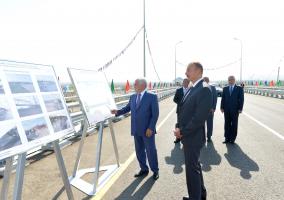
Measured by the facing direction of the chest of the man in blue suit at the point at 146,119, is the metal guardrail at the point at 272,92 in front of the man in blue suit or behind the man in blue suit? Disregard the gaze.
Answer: behind

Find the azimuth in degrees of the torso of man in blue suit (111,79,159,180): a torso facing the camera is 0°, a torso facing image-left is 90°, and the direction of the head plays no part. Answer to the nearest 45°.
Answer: approximately 45°

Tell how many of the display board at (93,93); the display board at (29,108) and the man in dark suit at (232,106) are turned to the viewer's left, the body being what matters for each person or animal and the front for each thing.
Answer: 0

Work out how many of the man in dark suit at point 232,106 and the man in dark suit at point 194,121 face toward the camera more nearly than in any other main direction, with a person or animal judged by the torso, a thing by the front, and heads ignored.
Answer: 1

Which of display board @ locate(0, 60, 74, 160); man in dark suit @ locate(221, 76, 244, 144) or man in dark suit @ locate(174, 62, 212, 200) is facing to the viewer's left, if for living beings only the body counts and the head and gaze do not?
man in dark suit @ locate(174, 62, 212, 200)

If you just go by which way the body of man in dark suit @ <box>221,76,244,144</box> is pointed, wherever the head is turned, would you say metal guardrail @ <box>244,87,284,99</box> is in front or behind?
behind

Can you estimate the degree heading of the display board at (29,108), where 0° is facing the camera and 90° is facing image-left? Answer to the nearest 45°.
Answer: approximately 315°

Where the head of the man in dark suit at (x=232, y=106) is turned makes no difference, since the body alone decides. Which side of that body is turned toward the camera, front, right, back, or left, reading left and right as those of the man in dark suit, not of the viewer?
front

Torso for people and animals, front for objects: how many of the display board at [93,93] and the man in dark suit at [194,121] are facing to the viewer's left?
1

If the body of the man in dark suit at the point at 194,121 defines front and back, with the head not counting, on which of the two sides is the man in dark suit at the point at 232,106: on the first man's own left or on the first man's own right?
on the first man's own right

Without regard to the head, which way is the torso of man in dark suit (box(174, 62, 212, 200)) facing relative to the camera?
to the viewer's left

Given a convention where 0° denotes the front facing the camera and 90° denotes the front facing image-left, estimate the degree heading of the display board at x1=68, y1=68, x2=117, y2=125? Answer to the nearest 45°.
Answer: approximately 315°
